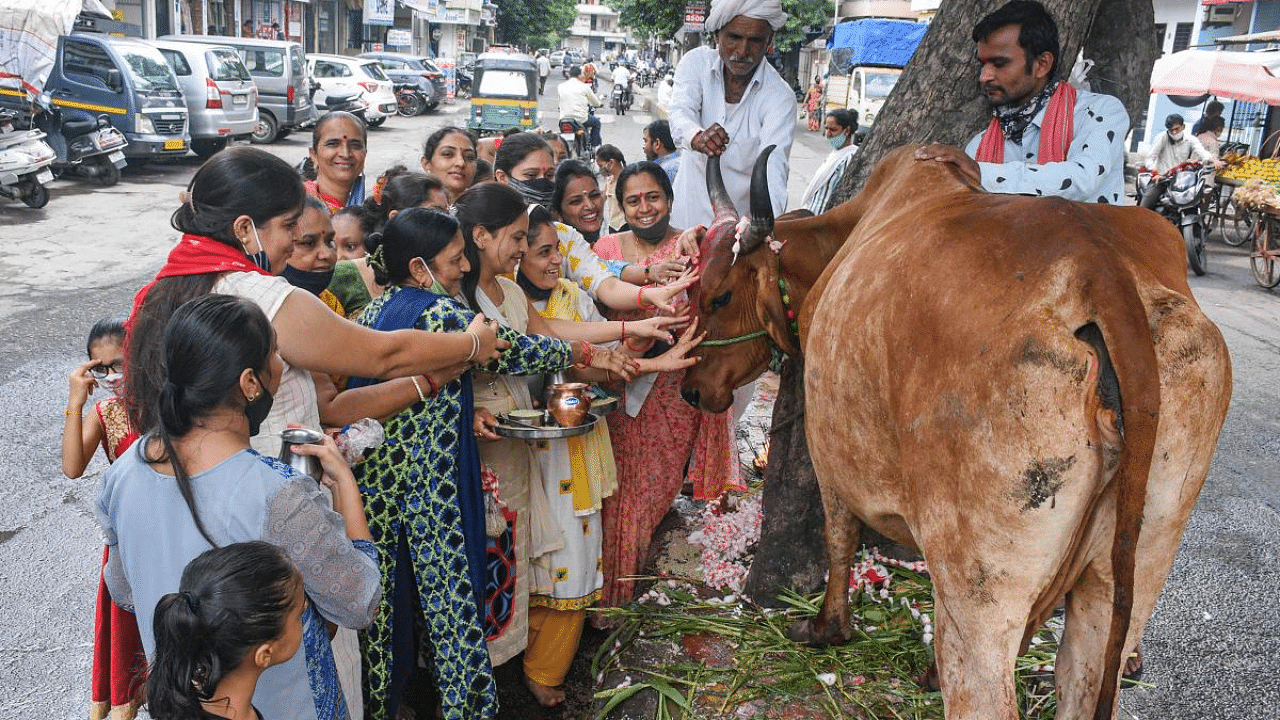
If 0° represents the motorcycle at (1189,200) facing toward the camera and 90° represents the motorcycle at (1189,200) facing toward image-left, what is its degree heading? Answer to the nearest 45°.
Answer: approximately 0°

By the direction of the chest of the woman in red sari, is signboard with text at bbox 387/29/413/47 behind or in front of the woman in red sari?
behind

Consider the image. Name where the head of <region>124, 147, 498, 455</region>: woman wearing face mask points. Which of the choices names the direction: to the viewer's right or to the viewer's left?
to the viewer's right

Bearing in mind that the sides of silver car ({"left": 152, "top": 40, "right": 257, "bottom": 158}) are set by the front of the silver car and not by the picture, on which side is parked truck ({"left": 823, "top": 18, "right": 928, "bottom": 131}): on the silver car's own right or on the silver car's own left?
on the silver car's own right

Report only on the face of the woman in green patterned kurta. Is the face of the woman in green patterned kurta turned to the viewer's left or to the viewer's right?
to the viewer's right

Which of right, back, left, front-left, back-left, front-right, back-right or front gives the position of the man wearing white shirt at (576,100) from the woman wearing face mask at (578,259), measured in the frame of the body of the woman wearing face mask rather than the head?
back-left

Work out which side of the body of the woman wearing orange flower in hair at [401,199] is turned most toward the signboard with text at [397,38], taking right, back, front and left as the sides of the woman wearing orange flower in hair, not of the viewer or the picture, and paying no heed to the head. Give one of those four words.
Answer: left

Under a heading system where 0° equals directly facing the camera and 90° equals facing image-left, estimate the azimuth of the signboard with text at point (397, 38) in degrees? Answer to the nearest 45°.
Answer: approximately 0°

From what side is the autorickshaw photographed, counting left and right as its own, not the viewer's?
back
